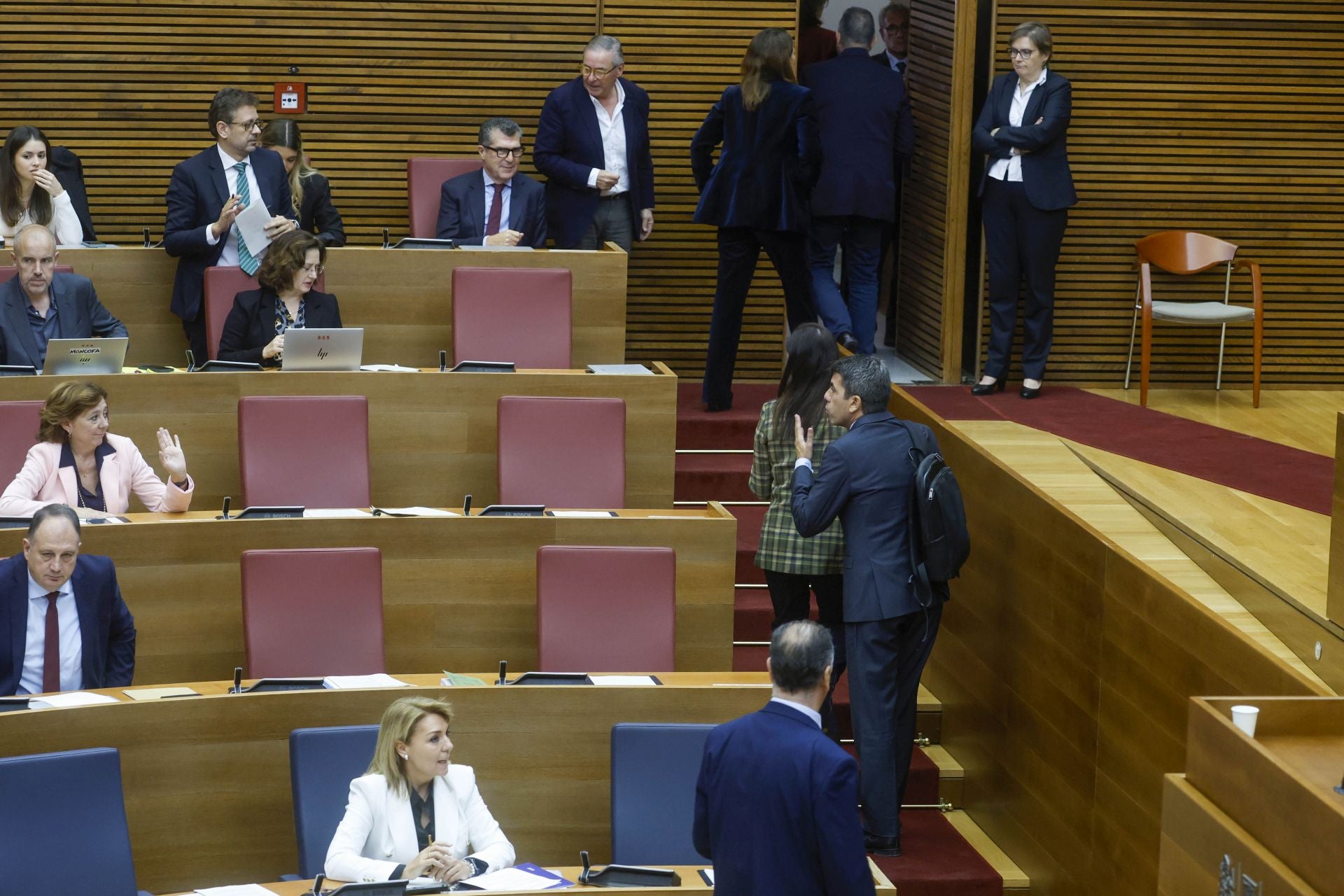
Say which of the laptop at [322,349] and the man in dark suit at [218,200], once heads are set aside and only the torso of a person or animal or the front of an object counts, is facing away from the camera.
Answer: the laptop

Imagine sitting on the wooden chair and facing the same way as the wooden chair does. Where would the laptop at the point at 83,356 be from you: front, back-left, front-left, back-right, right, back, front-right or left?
front-right

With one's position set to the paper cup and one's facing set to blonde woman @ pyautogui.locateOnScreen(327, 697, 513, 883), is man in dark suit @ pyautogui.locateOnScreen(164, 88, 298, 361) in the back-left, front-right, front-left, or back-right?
front-right

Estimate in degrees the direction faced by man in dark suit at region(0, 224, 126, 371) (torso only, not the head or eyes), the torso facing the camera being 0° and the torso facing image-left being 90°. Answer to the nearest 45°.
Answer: approximately 0°

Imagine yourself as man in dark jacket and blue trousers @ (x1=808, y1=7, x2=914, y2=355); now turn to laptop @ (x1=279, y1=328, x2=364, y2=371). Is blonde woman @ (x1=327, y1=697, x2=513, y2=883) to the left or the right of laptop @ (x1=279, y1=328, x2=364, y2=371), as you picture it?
left

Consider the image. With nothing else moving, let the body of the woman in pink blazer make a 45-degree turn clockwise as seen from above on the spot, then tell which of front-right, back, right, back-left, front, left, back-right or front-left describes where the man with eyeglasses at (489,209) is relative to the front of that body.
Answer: back-left

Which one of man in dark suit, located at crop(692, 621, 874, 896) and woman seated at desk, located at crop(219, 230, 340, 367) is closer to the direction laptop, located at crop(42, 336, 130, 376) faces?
the woman seated at desk

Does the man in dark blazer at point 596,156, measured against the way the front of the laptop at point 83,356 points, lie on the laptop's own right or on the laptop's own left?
on the laptop's own right

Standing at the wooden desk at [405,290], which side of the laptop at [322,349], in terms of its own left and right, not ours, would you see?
front

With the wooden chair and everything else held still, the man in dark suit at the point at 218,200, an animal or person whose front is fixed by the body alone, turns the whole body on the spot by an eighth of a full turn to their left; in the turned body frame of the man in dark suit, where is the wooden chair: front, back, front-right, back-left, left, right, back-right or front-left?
front

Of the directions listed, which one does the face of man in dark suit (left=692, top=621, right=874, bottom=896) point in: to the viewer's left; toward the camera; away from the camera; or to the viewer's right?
away from the camera

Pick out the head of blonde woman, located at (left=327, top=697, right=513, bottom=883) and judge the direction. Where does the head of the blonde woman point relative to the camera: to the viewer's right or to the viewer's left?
to the viewer's right

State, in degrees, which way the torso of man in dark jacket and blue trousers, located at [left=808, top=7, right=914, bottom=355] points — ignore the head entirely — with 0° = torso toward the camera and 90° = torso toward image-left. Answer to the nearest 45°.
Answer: approximately 180°

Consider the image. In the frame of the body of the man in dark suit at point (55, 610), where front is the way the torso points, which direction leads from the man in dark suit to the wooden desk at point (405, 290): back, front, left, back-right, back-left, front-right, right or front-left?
back-left

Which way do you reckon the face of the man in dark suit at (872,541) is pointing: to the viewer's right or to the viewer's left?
to the viewer's left
